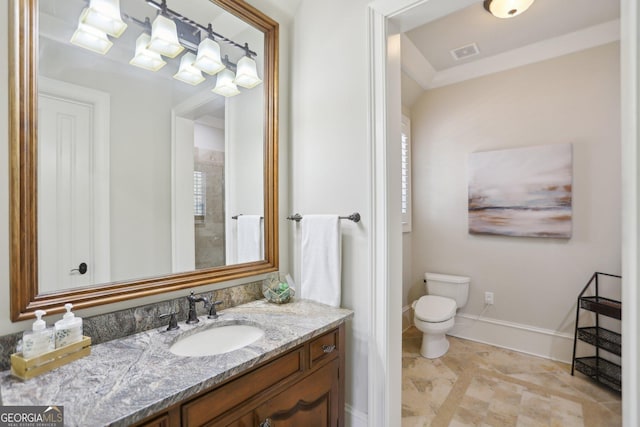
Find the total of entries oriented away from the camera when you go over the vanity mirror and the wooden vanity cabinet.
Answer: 0

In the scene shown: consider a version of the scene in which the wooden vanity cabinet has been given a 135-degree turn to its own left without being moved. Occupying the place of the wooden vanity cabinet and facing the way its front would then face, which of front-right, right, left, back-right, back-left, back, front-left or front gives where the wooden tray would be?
left

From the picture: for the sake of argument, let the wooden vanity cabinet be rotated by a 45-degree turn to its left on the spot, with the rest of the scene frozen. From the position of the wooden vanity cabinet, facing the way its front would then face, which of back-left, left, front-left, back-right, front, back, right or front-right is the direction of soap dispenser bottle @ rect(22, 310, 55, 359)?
back

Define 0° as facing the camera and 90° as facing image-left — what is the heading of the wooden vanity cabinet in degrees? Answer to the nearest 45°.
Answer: approximately 315°

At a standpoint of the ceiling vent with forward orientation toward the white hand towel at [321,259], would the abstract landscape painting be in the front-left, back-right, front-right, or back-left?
back-left

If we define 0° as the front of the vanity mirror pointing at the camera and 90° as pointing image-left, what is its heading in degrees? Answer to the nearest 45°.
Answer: approximately 315°
